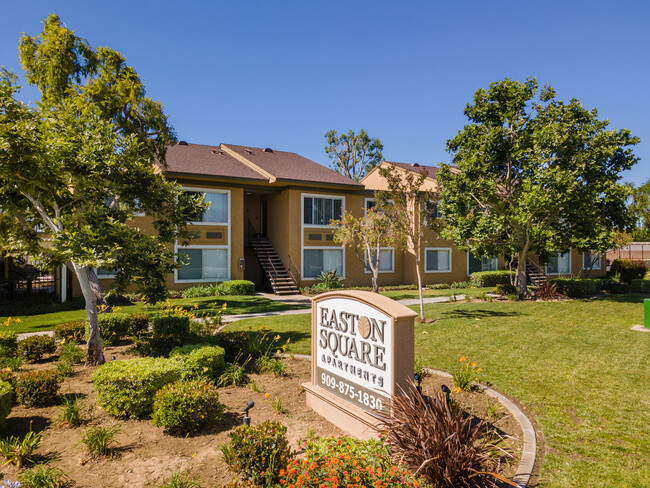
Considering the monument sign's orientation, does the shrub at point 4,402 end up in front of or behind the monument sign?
in front

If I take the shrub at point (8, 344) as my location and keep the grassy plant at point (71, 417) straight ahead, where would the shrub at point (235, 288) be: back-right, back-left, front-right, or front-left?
back-left

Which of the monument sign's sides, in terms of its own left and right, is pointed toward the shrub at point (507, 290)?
back

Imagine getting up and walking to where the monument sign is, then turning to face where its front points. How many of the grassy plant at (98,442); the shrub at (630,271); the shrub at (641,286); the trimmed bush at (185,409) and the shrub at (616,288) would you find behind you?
3

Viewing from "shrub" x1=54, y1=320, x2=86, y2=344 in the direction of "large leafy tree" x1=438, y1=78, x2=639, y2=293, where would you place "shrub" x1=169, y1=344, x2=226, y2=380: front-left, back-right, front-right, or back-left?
front-right

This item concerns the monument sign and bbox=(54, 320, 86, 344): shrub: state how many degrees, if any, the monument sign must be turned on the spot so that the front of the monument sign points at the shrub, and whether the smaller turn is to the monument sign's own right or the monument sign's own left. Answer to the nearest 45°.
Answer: approximately 90° to the monument sign's own right

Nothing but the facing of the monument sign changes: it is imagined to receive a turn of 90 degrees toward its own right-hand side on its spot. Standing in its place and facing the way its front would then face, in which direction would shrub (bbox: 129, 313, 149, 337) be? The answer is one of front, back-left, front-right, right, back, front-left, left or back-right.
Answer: front

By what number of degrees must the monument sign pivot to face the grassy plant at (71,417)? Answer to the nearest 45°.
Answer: approximately 45° to its right

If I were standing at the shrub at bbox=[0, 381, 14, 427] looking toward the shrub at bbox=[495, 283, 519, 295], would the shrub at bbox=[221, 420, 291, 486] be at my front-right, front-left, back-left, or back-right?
front-right

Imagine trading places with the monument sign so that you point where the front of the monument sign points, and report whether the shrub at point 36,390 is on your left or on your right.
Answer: on your right

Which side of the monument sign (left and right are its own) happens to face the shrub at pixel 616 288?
back

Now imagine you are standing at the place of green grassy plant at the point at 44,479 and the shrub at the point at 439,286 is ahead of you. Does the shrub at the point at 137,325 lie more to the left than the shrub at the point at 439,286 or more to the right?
left

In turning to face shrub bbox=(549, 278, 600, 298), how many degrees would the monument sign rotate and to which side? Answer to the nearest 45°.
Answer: approximately 180°

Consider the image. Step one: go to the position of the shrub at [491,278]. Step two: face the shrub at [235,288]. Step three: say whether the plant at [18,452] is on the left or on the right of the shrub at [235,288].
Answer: left

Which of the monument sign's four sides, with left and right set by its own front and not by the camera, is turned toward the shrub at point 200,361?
right

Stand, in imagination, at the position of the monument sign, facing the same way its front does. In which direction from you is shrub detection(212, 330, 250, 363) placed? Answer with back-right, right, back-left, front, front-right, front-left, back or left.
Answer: right

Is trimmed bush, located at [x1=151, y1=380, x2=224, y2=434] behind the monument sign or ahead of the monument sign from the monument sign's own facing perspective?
ahead
